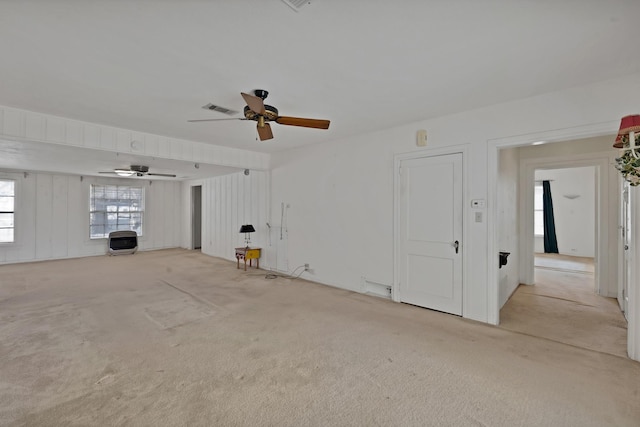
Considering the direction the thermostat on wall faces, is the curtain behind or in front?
behind

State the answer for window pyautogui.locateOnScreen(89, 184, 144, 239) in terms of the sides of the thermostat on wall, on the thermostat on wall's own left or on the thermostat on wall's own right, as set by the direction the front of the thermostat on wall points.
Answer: on the thermostat on wall's own right

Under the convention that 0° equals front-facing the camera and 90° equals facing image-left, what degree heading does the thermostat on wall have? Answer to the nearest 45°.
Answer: approximately 0°

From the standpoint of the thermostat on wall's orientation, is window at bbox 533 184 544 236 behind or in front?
behind

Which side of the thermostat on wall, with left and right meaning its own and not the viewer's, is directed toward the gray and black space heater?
right

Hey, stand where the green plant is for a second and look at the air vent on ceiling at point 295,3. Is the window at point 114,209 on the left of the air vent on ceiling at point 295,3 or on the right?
right

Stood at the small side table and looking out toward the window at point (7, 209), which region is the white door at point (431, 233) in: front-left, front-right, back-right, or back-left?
back-left

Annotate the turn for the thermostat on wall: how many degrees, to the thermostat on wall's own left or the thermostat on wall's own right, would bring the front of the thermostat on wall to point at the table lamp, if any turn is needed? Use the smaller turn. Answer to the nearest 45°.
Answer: approximately 90° to the thermostat on wall's own right

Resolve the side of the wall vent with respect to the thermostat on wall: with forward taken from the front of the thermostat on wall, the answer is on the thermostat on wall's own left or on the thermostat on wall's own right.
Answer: on the thermostat on wall's own right

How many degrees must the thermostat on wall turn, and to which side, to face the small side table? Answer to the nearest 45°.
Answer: approximately 90° to its right

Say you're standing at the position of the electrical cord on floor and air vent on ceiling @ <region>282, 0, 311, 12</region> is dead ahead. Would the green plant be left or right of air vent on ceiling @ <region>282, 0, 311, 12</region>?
left
